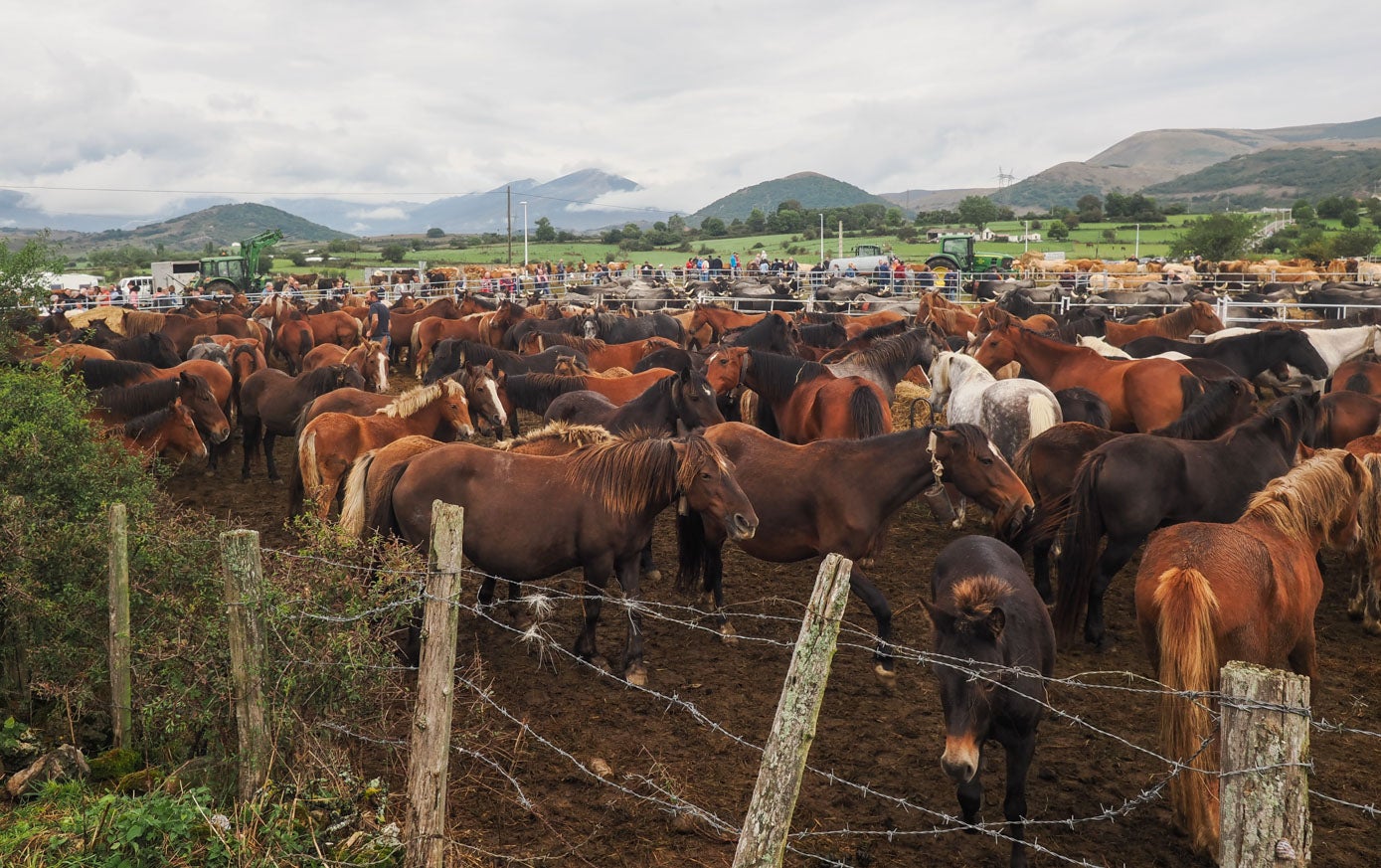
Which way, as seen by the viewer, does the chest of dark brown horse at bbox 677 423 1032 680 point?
to the viewer's right

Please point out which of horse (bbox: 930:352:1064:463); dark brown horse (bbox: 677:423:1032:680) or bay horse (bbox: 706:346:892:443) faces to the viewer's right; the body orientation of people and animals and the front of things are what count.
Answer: the dark brown horse

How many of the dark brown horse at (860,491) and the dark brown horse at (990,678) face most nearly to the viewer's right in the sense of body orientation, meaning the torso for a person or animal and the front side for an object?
1

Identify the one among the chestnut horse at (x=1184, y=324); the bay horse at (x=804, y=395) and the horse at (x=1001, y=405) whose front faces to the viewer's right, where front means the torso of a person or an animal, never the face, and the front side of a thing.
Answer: the chestnut horse at (x=1184, y=324)

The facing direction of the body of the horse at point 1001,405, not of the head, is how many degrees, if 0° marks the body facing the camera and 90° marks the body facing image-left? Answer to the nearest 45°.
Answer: approximately 135°

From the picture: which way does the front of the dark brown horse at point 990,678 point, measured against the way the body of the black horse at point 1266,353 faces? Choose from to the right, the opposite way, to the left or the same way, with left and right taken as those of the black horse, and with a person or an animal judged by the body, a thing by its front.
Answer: to the right

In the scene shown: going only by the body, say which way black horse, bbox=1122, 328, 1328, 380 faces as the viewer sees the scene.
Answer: to the viewer's right

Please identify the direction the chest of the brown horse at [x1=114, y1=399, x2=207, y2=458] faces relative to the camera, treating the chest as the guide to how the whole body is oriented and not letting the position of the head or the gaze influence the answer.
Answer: to the viewer's right

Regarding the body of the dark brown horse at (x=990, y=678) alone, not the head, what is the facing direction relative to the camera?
toward the camera

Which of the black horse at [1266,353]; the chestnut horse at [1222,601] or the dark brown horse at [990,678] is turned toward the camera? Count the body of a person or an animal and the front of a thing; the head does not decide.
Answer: the dark brown horse
